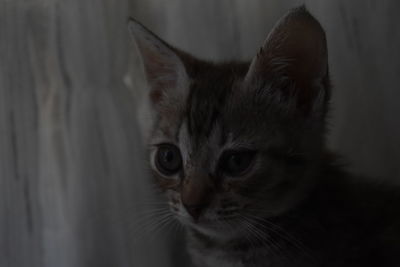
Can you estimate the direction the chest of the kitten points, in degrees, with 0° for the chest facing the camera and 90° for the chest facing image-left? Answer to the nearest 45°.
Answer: approximately 45°
